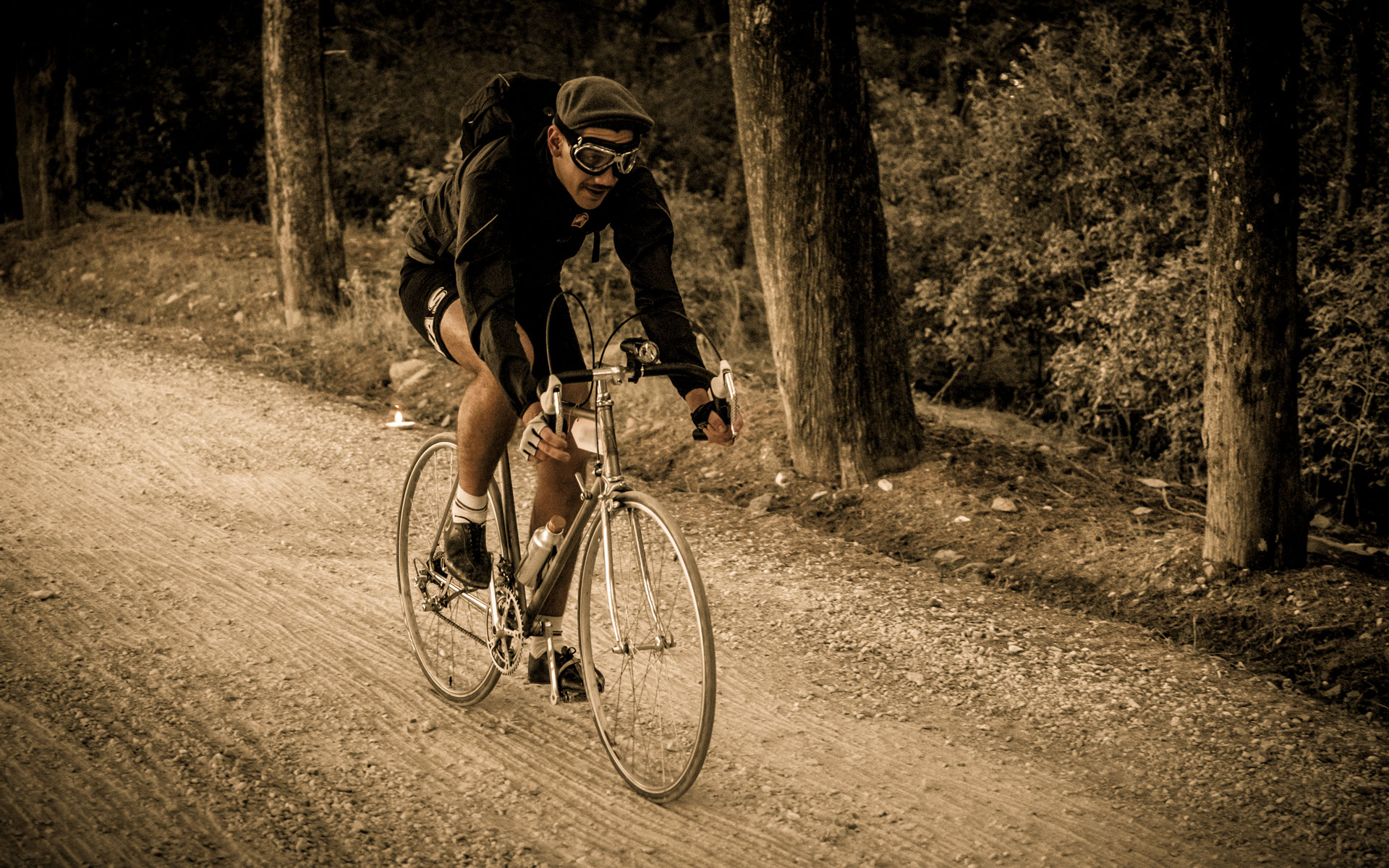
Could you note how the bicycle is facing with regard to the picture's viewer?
facing the viewer and to the right of the viewer

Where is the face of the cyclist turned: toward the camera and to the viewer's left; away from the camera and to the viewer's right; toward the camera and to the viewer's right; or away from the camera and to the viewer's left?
toward the camera and to the viewer's right

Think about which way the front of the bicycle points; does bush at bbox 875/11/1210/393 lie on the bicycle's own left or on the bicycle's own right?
on the bicycle's own left

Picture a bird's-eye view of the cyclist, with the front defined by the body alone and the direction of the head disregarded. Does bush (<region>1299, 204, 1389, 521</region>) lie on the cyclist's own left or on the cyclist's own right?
on the cyclist's own left

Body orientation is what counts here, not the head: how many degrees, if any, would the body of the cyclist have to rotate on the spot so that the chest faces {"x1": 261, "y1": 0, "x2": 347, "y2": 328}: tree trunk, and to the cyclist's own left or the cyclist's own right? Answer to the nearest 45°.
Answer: approximately 135° to the cyclist's own left

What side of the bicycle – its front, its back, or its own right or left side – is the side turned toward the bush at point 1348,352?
left
